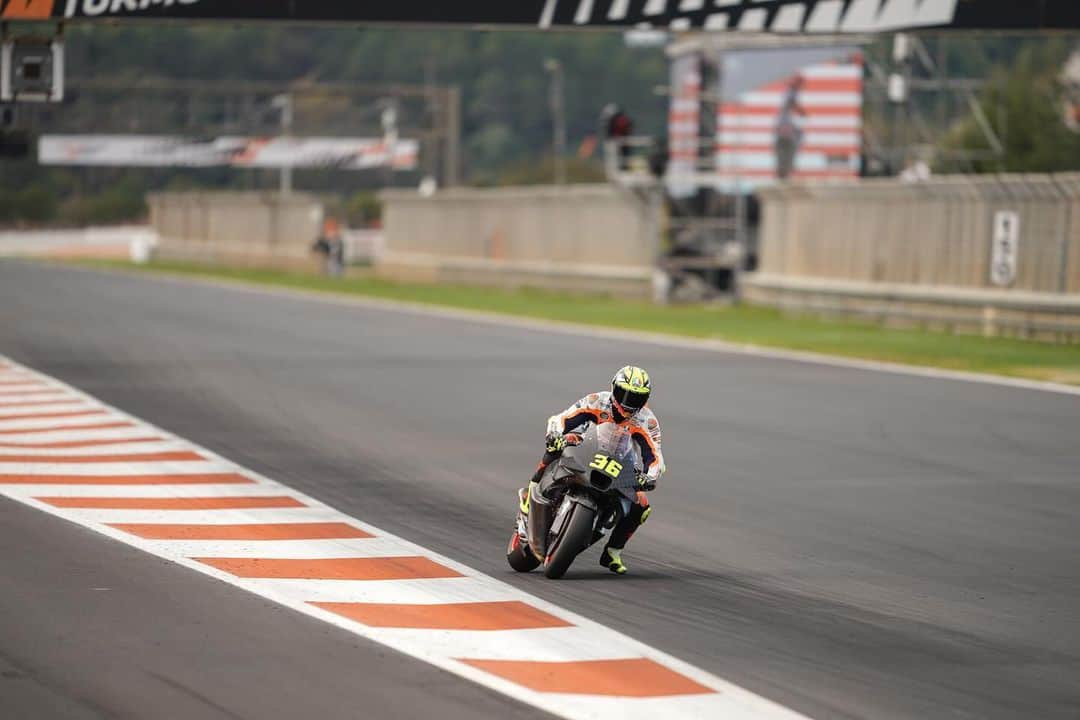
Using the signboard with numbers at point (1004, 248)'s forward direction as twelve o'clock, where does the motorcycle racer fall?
The motorcycle racer is roughly at 12 o'clock from the signboard with numbers.

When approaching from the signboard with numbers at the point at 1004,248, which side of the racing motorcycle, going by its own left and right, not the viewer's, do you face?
back

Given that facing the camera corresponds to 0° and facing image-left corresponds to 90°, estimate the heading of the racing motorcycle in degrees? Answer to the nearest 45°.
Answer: approximately 0°

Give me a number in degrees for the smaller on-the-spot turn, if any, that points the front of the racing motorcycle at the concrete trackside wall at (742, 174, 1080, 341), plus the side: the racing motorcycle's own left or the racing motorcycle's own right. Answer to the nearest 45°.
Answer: approximately 180°
